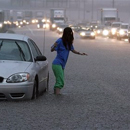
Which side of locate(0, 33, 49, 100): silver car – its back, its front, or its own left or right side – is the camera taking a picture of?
front

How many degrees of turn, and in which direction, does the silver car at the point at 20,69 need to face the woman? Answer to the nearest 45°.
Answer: approximately 135° to its left
